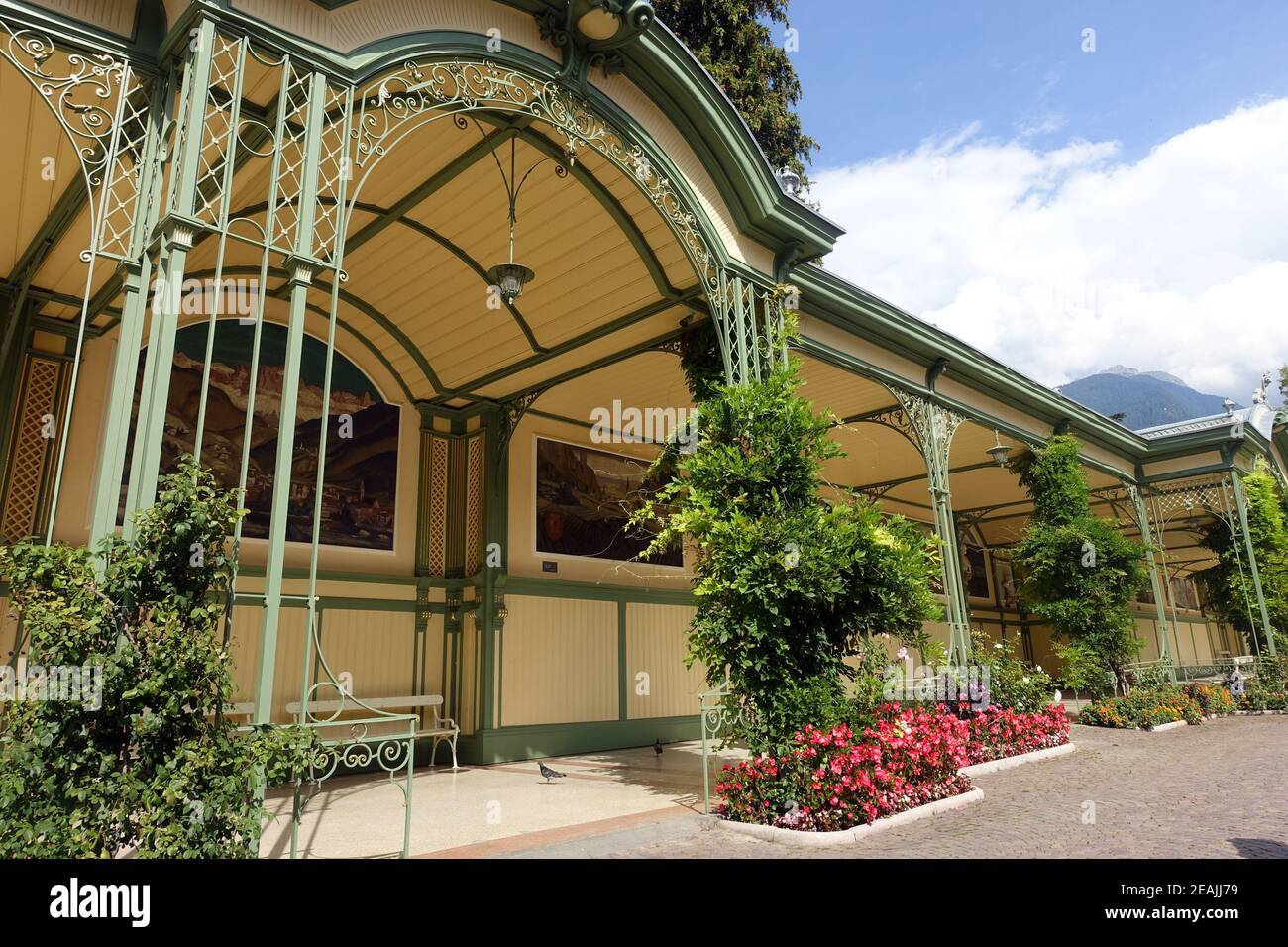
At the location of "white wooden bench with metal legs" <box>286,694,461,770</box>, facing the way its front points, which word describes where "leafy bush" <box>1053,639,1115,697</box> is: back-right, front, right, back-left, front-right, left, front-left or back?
front-left

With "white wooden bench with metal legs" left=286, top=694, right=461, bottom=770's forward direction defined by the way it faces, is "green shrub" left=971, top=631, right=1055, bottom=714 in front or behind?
in front

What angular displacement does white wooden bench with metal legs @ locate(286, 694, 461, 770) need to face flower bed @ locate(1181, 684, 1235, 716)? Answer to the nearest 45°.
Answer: approximately 45° to its left

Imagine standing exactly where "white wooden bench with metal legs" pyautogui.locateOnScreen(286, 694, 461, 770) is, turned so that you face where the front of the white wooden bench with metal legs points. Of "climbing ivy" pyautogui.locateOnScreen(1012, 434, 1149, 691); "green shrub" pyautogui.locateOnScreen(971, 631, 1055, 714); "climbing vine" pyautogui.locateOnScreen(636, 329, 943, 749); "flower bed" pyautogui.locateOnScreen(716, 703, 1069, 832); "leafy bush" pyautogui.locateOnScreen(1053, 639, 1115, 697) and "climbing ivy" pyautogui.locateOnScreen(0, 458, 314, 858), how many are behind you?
0

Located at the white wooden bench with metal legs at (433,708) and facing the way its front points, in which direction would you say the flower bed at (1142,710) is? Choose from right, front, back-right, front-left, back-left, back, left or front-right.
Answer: front-left

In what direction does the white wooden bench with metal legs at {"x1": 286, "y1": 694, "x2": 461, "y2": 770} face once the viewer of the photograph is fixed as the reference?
facing the viewer and to the right of the viewer

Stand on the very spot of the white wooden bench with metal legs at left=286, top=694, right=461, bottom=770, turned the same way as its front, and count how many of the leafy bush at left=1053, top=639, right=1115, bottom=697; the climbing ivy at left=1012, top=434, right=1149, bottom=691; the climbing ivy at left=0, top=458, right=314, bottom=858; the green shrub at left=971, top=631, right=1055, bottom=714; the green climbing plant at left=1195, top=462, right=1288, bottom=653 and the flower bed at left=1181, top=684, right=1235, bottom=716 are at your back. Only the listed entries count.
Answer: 0

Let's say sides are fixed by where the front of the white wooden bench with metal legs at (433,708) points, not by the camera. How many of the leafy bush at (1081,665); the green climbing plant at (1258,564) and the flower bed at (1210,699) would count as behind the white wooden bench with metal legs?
0

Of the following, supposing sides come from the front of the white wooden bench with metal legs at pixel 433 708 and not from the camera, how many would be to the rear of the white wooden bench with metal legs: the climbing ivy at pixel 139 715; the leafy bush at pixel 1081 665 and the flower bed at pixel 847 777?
0

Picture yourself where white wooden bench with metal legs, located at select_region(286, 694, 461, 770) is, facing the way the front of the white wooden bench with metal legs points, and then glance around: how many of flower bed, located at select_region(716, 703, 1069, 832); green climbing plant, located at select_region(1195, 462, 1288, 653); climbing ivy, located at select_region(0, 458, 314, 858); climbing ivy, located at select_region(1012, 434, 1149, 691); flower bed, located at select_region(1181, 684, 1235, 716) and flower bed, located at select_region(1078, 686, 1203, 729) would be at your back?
0

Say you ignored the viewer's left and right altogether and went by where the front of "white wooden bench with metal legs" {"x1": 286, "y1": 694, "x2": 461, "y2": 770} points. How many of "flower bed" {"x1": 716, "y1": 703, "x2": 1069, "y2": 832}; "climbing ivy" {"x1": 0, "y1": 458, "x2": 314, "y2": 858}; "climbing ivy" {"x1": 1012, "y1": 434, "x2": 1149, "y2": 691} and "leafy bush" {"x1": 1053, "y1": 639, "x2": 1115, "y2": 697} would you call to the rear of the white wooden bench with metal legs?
0

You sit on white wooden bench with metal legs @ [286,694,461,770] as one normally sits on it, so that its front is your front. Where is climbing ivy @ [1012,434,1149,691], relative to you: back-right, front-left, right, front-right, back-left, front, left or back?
front-left

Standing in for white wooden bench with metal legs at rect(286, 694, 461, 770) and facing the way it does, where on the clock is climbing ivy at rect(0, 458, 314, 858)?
The climbing ivy is roughly at 2 o'clock from the white wooden bench with metal legs.
